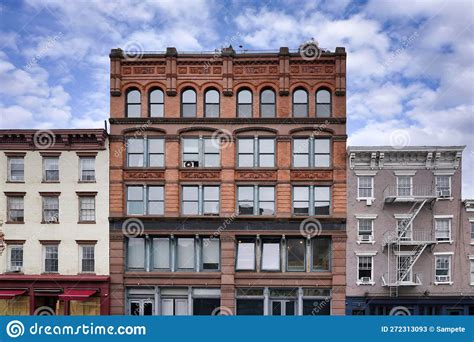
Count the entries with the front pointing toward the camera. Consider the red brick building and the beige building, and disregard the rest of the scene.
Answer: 2

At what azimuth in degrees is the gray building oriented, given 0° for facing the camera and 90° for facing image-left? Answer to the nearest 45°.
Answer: approximately 0°

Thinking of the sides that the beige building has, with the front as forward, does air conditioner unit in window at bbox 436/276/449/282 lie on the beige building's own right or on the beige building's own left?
on the beige building's own left

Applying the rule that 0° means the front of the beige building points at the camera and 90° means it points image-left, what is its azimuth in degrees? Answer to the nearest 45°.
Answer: approximately 0°

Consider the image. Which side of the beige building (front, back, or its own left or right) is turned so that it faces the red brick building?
left

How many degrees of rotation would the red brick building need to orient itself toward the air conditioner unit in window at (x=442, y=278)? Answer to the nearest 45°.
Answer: approximately 90° to its left
